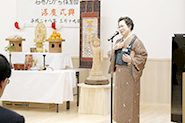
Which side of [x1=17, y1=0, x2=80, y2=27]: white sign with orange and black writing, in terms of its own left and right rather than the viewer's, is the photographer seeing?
front

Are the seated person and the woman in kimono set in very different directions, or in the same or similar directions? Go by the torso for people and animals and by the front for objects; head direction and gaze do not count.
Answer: very different directions

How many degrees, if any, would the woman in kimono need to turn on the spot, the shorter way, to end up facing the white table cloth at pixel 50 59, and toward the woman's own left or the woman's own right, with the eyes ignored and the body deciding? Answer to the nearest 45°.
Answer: approximately 90° to the woman's own right

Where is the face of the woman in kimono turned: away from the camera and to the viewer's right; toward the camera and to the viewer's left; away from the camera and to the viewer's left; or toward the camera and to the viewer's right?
toward the camera and to the viewer's left

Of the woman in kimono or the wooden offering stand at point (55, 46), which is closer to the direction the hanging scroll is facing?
the woman in kimono

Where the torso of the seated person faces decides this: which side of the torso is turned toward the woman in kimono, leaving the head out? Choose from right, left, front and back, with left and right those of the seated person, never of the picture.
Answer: front

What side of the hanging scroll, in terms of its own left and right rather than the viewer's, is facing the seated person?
front

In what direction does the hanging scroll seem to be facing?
toward the camera

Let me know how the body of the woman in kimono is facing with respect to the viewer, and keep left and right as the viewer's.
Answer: facing the viewer and to the left of the viewer

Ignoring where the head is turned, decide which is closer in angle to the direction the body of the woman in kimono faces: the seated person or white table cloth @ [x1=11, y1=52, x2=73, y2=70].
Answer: the seated person

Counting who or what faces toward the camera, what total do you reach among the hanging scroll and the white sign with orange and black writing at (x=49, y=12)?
2

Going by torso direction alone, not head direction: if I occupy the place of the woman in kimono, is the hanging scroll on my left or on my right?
on my right

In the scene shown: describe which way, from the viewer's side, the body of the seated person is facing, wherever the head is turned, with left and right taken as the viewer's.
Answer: facing away from the viewer and to the right of the viewer

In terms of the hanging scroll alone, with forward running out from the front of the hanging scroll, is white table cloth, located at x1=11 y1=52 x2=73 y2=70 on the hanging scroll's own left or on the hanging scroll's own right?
on the hanging scroll's own right
